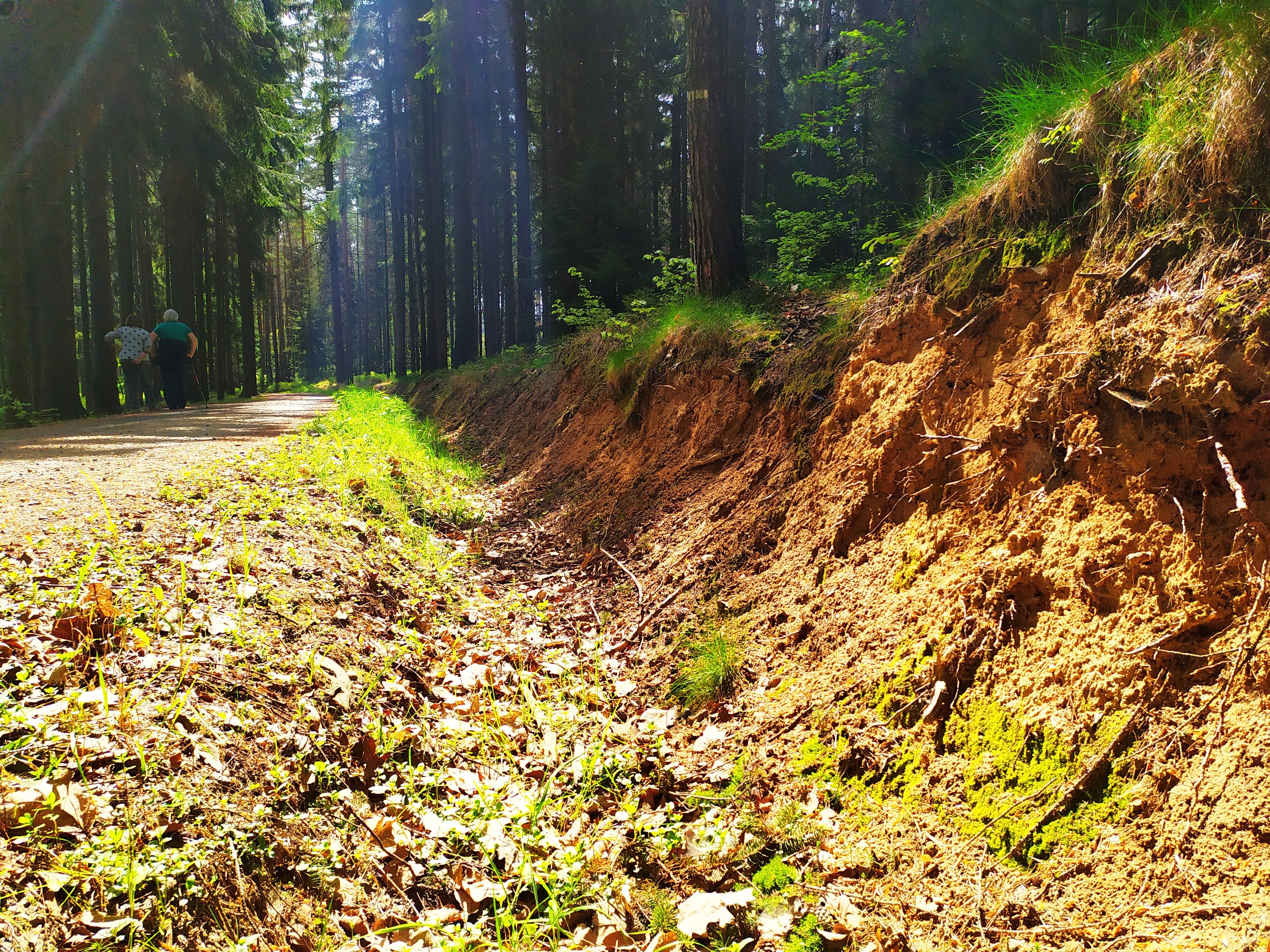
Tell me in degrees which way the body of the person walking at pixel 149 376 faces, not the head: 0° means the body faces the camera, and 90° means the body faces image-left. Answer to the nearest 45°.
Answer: approximately 180°

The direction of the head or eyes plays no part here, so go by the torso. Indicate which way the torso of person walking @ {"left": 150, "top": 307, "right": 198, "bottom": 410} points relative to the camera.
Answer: away from the camera

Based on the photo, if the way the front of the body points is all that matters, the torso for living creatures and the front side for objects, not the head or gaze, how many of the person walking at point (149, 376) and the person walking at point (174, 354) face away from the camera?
2

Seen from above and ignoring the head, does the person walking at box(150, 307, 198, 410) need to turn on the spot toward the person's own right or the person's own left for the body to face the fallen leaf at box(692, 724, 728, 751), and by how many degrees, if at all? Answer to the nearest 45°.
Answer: approximately 180°

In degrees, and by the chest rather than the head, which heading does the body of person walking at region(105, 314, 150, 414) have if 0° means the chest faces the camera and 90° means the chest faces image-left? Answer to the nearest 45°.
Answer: approximately 180°

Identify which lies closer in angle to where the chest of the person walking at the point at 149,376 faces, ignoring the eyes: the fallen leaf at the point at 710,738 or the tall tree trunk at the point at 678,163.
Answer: the tall tree trunk

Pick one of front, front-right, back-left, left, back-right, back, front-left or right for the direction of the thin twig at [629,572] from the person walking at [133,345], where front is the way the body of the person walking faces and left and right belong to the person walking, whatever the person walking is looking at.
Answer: back

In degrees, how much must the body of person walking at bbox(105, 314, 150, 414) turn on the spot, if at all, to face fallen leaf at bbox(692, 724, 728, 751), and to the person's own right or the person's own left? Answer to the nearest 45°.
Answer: approximately 180°

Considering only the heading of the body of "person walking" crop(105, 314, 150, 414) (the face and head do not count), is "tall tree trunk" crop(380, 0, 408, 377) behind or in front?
in front

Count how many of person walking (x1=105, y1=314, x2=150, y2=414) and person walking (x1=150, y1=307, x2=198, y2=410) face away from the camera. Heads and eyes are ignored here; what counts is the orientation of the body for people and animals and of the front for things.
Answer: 2

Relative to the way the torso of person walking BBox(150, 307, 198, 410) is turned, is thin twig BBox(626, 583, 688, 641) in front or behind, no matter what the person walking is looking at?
behind

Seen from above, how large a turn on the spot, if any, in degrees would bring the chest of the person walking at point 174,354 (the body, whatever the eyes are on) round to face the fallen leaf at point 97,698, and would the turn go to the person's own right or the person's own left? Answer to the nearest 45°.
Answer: approximately 180°

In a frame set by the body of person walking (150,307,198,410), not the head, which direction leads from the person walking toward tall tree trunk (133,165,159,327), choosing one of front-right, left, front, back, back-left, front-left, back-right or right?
front

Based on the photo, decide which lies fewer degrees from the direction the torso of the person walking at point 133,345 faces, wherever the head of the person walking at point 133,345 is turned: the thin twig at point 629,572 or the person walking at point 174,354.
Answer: the person walking
